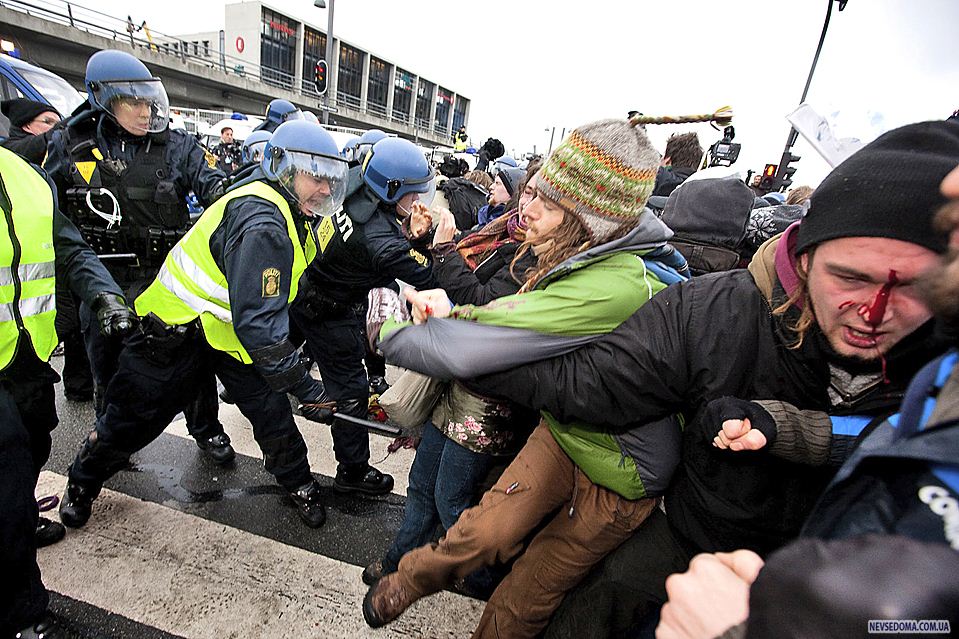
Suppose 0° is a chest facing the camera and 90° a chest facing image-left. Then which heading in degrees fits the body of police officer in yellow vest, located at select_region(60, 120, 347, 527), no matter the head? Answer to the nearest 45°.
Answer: approximately 270°

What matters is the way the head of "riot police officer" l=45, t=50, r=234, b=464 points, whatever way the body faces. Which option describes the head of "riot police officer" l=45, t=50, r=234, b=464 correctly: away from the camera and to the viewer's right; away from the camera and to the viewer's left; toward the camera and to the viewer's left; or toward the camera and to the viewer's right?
toward the camera and to the viewer's right

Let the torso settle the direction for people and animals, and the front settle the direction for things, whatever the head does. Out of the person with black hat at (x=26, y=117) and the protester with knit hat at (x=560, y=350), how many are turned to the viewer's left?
1

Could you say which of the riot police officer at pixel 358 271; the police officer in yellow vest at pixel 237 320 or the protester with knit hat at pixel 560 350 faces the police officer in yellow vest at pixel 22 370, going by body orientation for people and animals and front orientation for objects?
the protester with knit hat

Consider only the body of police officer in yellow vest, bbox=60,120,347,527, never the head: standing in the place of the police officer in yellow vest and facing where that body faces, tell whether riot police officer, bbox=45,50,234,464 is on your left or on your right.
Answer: on your left

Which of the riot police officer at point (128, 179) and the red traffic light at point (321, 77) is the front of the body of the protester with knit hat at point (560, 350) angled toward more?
the riot police officer

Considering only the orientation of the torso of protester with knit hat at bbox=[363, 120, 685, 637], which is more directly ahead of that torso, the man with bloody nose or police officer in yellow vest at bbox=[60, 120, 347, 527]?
the police officer in yellow vest

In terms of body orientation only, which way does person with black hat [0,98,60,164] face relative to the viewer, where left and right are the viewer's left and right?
facing to the right of the viewer

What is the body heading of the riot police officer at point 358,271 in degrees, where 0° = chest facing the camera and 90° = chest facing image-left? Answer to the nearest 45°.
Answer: approximately 270°

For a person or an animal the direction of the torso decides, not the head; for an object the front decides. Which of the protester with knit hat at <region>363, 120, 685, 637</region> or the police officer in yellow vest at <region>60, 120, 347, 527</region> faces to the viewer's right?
the police officer in yellow vest

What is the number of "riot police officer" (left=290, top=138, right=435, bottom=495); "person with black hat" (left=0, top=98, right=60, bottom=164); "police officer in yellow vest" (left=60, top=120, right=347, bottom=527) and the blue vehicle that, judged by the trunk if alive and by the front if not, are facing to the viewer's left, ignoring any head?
0

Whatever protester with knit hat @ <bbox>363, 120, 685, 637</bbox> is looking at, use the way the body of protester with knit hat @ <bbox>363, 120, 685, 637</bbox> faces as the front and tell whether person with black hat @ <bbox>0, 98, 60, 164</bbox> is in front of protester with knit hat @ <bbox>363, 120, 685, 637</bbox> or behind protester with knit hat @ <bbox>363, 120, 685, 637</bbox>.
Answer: in front

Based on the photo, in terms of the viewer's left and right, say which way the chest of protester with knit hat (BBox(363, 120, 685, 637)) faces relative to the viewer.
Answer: facing to the left of the viewer

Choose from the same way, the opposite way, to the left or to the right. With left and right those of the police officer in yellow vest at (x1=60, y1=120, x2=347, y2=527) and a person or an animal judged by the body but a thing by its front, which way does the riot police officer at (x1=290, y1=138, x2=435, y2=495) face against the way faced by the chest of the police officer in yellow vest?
the same way
